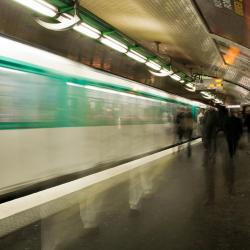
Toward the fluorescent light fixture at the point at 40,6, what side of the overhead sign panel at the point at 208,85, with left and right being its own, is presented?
front

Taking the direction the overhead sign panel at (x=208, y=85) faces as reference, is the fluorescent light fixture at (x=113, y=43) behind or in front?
in front

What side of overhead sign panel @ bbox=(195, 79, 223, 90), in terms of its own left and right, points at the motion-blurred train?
front

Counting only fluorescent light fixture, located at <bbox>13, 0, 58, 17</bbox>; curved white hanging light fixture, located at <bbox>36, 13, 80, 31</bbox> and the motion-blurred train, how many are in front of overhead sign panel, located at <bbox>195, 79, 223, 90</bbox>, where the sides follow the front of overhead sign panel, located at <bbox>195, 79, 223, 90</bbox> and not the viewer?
3

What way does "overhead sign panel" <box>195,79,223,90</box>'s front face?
toward the camera

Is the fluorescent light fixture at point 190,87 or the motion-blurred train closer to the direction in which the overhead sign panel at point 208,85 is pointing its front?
the motion-blurred train

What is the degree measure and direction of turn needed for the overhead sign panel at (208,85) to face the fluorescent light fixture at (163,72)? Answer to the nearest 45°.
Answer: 0° — it already faces it

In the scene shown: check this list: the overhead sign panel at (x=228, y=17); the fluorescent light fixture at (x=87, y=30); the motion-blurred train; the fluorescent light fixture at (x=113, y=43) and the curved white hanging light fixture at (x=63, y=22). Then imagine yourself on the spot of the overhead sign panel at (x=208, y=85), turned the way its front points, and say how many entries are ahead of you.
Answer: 5

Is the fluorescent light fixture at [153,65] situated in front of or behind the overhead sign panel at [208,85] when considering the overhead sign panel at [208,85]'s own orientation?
in front

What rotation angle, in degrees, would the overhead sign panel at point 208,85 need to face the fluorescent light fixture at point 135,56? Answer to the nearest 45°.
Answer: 0° — it already faces it

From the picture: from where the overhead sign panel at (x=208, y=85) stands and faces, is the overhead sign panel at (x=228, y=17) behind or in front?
in front

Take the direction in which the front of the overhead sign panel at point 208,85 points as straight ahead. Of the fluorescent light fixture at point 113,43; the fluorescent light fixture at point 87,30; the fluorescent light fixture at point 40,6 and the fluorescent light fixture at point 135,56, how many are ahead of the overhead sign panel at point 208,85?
4

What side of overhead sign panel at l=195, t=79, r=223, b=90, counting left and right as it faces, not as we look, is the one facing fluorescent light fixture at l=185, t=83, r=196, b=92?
right
